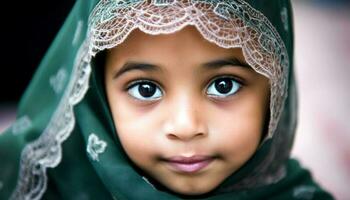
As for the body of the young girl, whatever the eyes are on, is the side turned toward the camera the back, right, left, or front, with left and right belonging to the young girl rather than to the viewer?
front
